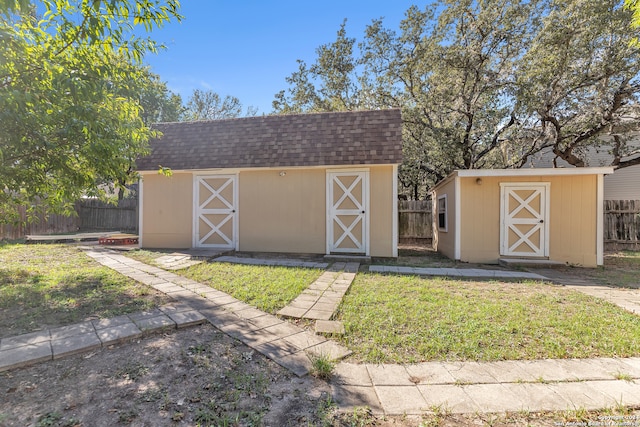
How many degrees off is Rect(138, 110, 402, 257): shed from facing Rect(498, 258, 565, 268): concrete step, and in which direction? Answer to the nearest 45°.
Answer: approximately 90° to its left

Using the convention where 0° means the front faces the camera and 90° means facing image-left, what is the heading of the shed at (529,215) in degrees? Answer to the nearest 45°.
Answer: approximately 0°

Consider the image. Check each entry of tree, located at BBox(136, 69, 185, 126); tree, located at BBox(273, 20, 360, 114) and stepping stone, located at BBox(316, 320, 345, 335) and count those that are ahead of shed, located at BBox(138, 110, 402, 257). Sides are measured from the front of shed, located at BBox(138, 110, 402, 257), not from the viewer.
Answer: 1

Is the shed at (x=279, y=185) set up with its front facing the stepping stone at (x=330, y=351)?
yes

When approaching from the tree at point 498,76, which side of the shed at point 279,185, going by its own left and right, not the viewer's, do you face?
left

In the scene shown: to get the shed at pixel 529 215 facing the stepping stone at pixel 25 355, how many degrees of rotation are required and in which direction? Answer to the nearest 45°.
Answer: approximately 45° to its right

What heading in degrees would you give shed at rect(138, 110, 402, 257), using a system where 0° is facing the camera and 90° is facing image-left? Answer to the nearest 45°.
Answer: approximately 0°

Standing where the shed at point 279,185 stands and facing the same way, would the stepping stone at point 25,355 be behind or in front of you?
in front

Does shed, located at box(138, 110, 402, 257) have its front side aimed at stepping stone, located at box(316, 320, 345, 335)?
yes

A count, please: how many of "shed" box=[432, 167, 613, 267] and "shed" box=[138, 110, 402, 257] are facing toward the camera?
2

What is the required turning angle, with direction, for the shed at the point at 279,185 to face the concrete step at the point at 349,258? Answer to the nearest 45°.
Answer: approximately 45° to its left

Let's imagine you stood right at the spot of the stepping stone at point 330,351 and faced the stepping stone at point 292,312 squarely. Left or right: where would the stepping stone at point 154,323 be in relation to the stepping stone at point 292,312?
left

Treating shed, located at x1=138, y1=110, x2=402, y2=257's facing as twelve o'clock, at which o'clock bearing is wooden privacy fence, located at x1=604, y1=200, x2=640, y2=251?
The wooden privacy fence is roughly at 9 o'clock from the shed.
